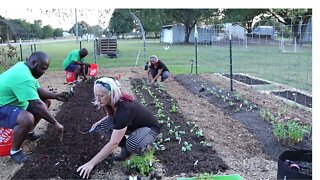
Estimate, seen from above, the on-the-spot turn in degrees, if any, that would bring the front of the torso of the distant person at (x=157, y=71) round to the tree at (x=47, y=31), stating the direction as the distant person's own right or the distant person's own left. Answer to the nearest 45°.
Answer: approximately 90° to the distant person's own right

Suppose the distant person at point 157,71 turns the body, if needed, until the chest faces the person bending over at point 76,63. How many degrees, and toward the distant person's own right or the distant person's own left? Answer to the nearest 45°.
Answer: approximately 45° to the distant person's own right

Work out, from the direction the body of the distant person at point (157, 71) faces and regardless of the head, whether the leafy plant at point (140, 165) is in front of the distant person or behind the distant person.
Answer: in front

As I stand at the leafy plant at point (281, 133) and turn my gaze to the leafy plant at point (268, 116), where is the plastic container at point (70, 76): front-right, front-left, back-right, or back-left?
front-left

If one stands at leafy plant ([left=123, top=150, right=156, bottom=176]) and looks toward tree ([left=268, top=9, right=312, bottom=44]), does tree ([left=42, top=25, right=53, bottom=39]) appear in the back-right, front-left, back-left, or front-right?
front-left

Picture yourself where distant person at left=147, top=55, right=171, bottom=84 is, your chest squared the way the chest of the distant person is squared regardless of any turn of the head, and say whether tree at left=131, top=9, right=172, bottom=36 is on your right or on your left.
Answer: on your right

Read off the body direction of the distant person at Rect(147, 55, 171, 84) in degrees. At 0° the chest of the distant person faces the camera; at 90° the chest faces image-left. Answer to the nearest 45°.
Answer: approximately 45°

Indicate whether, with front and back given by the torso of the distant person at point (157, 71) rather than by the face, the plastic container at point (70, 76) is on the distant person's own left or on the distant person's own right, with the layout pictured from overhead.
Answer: on the distant person's own right

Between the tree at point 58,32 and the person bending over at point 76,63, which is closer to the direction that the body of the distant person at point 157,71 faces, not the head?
the person bending over

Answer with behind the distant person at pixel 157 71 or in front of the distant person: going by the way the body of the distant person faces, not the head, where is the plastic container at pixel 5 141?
in front

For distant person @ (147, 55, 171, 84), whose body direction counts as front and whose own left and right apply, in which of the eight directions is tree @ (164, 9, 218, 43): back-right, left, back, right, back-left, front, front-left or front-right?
back-right

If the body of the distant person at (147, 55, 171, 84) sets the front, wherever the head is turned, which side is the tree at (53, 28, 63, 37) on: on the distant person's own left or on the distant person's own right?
on the distant person's own right

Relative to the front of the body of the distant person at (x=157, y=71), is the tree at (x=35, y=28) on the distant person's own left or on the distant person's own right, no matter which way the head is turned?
on the distant person's own right
